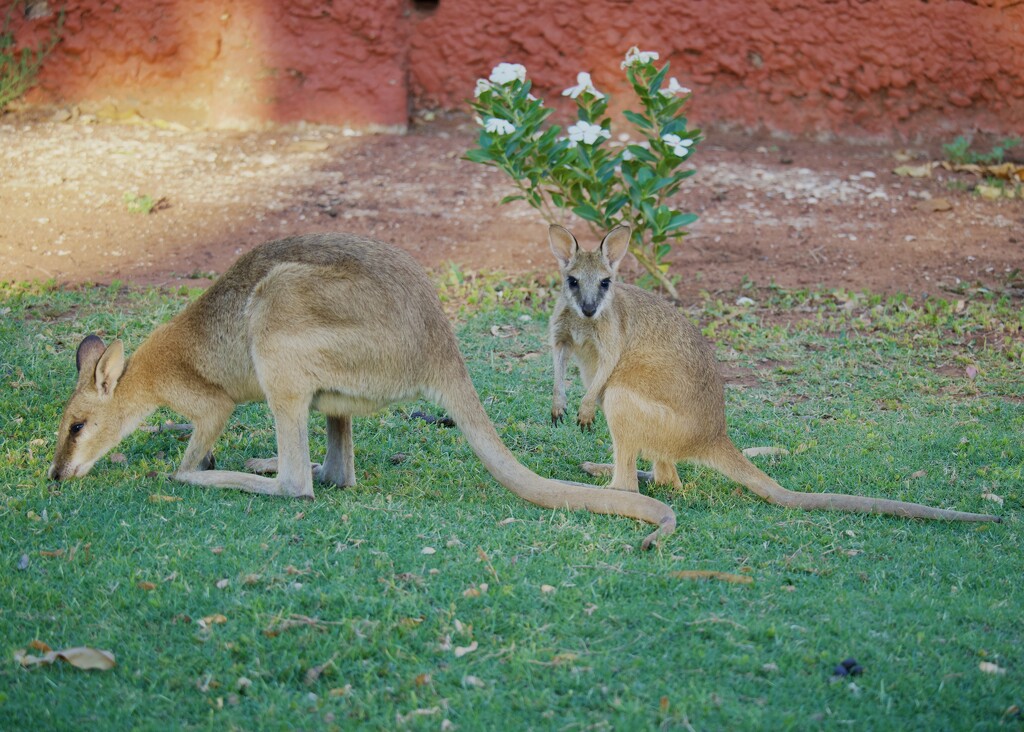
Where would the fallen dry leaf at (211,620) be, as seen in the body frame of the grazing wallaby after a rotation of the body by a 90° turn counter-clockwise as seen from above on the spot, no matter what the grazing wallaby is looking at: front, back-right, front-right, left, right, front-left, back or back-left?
front

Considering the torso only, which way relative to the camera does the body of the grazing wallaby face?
to the viewer's left

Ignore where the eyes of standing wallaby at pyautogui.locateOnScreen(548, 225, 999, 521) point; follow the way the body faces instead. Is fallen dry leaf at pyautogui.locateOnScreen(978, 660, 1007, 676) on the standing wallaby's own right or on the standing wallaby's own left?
on the standing wallaby's own left

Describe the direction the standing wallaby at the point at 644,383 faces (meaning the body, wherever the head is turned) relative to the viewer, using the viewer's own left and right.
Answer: facing to the left of the viewer

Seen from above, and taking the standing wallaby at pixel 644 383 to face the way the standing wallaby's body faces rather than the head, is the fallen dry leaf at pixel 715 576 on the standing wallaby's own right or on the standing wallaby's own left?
on the standing wallaby's own left

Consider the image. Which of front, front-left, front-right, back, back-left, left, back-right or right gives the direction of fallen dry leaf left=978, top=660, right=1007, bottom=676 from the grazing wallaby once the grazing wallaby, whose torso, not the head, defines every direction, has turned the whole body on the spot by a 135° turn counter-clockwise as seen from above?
front

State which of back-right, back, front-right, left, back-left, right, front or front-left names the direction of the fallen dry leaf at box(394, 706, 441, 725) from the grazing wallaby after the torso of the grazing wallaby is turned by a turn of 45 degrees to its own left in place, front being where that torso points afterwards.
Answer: front-left
